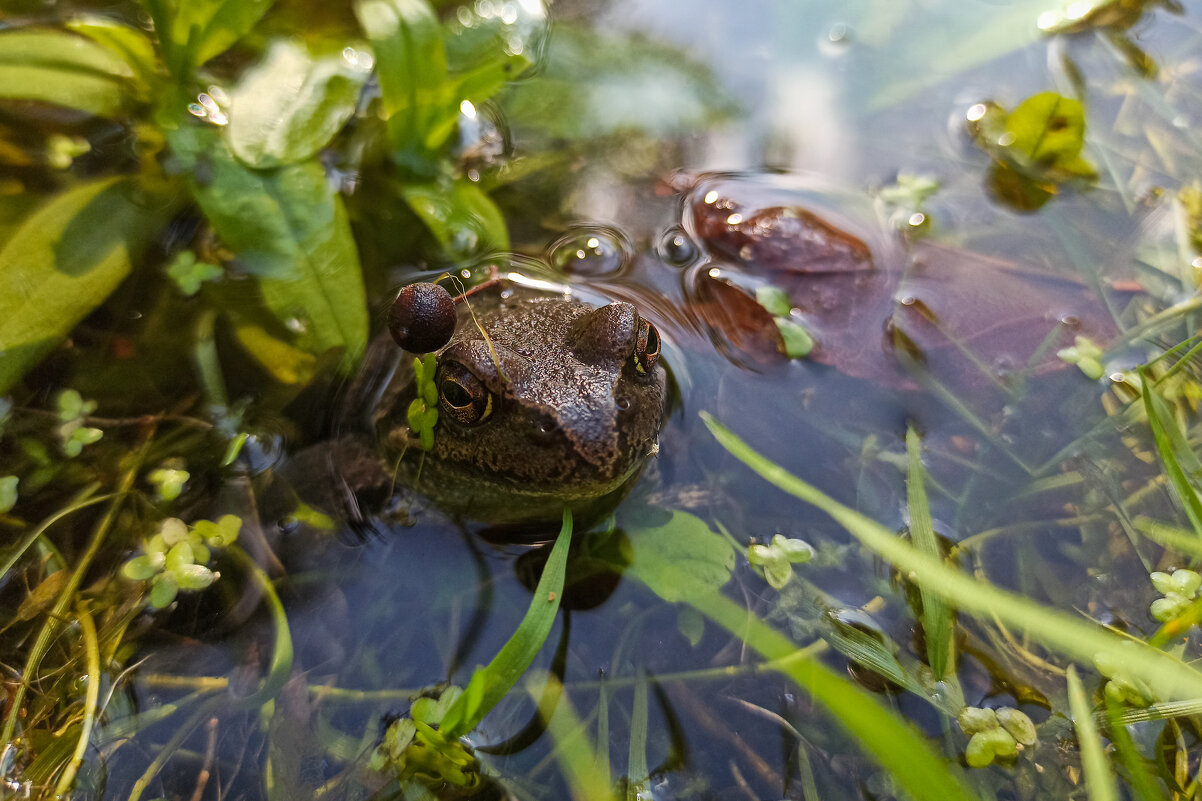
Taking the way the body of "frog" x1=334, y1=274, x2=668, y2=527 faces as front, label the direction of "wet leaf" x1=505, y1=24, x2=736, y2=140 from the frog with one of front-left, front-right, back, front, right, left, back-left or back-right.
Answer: back-left

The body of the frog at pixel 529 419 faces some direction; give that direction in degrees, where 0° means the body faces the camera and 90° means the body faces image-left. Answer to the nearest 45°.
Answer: approximately 315°

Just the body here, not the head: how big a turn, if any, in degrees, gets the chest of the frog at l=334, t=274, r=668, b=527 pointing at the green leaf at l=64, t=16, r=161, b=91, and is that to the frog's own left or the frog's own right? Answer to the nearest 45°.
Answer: approximately 180°

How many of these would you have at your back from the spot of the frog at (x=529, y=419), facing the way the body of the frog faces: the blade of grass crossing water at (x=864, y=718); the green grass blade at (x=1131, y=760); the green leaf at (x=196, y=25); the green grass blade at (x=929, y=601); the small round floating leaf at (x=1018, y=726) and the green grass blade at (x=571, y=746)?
1

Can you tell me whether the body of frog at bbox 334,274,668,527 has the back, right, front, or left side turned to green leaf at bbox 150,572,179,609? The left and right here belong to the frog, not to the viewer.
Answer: right

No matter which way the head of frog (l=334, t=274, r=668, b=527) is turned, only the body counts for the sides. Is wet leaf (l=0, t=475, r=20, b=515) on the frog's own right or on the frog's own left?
on the frog's own right

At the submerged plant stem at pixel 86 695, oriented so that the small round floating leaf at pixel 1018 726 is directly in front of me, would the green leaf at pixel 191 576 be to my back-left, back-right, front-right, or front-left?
front-left

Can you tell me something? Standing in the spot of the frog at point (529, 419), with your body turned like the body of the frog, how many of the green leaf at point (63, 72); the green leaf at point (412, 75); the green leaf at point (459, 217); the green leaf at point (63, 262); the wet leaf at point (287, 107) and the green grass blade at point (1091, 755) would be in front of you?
1

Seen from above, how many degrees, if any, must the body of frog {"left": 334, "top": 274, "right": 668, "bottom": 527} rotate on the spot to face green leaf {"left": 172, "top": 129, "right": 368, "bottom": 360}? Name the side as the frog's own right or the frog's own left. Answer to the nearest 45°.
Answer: approximately 180°

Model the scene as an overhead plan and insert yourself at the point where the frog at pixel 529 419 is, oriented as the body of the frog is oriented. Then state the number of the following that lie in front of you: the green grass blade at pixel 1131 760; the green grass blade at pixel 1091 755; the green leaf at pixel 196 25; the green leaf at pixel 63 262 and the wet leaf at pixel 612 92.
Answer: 2

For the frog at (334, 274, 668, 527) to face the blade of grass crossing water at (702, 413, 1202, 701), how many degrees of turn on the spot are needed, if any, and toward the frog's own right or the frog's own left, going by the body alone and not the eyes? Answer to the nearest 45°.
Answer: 0° — it already faces it

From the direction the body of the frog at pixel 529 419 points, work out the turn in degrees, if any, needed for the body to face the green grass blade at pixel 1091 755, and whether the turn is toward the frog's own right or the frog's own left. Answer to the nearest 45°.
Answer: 0° — it already faces it

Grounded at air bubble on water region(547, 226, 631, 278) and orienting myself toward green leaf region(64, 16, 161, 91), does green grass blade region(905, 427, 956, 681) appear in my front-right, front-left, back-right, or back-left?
back-left

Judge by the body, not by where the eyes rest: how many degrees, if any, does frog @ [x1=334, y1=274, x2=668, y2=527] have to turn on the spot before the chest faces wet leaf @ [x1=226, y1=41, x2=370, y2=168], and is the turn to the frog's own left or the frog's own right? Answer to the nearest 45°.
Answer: approximately 180°
